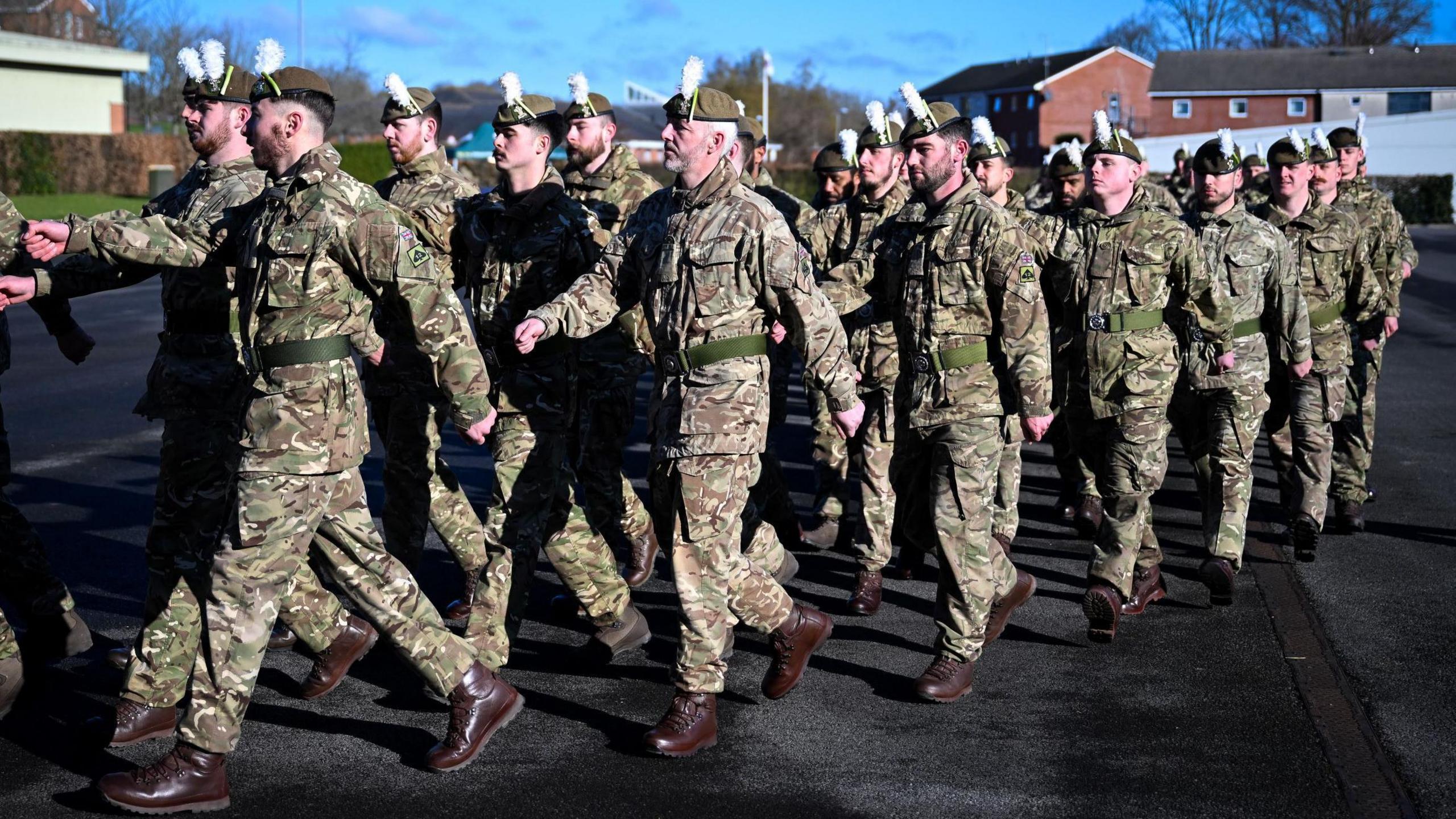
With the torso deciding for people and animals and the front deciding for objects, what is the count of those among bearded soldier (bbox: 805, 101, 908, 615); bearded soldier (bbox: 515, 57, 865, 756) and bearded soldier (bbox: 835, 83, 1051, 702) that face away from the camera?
0

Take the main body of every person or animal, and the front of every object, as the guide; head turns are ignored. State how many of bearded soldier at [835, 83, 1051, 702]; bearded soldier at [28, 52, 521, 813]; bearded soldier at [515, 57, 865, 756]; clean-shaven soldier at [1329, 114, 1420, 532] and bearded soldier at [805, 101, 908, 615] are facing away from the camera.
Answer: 0

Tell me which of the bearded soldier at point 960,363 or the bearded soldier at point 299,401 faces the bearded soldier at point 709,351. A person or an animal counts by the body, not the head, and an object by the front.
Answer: the bearded soldier at point 960,363

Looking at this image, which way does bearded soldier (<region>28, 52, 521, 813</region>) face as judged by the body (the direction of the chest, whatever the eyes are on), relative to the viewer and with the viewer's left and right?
facing to the left of the viewer

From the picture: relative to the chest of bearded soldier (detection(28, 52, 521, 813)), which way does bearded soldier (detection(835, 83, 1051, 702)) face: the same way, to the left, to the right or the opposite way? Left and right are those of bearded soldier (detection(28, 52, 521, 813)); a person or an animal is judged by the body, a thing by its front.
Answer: the same way

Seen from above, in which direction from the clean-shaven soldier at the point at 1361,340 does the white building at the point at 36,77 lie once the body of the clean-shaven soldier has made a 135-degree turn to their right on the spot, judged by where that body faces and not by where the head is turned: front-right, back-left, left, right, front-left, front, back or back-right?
front-left

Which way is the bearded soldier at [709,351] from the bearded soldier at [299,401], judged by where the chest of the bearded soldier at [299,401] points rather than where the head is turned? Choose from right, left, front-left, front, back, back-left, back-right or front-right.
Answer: back

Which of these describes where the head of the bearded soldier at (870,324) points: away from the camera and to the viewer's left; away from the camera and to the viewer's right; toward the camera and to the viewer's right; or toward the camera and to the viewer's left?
toward the camera and to the viewer's left

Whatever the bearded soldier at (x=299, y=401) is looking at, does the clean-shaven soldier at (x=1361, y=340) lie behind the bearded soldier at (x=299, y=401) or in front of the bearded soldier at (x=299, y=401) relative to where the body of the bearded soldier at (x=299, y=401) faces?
behind

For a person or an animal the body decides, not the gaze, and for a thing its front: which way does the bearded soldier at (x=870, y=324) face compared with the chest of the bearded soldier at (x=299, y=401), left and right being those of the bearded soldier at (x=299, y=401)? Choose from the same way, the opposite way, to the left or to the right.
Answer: the same way

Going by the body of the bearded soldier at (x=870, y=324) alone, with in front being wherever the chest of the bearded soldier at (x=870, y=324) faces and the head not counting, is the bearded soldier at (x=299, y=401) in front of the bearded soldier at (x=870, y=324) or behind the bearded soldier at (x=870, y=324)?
in front

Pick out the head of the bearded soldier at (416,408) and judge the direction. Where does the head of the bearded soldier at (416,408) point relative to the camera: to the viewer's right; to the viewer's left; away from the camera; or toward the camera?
to the viewer's left

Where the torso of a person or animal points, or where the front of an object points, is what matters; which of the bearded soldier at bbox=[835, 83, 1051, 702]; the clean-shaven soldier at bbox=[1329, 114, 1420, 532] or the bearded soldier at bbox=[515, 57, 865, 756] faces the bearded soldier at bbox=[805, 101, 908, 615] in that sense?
the clean-shaven soldier at bbox=[1329, 114, 1420, 532]

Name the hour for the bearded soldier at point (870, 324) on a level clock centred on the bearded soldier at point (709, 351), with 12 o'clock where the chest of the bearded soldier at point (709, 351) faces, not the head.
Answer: the bearded soldier at point (870, 324) is roughly at 5 o'clock from the bearded soldier at point (709, 351).

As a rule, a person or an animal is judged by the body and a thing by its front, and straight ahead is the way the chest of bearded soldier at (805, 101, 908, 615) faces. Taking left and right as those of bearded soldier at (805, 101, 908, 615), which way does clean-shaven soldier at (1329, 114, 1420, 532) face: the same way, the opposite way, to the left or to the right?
the same way

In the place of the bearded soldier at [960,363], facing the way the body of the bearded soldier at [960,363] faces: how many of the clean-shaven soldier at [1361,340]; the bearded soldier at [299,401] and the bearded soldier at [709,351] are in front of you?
2

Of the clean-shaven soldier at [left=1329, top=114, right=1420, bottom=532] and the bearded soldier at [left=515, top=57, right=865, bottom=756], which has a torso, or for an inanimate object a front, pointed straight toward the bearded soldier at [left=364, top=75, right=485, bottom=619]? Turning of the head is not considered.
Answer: the clean-shaven soldier at [left=1329, top=114, right=1420, bottom=532]

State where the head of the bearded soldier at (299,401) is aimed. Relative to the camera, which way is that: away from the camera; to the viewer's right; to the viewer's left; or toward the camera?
to the viewer's left

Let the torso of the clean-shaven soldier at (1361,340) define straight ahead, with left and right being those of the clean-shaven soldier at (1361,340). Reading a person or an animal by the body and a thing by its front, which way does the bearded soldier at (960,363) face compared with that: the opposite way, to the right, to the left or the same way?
the same way
